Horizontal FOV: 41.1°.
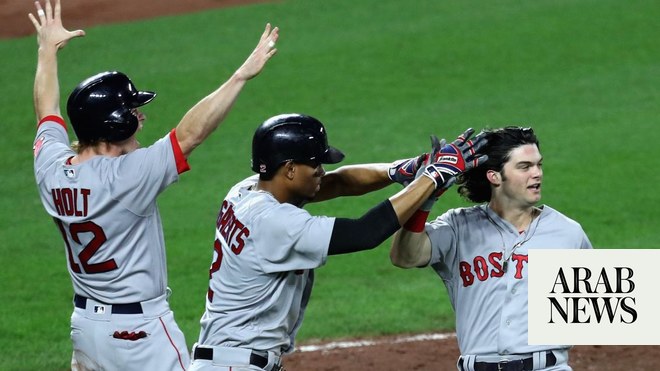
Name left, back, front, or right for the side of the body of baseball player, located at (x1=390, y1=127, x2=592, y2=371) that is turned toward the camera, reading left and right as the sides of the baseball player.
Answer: front

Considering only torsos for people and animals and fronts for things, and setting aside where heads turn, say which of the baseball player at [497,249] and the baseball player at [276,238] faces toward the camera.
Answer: the baseball player at [497,249]

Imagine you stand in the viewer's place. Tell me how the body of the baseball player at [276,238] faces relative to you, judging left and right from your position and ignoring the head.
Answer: facing to the right of the viewer

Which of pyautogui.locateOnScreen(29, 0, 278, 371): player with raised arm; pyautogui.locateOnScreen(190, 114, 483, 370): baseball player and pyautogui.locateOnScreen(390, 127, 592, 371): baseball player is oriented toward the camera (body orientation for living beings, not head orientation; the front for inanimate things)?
pyautogui.locateOnScreen(390, 127, 592, 371): baseball player

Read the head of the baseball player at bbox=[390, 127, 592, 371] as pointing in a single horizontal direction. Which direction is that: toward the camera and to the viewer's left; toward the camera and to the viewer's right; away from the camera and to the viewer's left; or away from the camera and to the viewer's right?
toward the camera and to the viewer's right

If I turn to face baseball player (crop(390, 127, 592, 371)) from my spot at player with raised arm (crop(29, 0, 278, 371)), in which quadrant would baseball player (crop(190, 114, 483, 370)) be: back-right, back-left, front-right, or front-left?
front-right

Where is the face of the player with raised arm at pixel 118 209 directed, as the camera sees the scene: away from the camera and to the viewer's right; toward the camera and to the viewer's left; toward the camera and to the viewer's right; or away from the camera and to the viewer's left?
away from the camera and to the viewer's right

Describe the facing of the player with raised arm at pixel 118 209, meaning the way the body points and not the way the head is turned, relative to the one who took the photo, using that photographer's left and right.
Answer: facing away from the viewer and to the right of the viewer

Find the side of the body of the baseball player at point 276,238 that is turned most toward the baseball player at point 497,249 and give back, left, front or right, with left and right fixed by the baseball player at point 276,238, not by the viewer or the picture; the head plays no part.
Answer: front

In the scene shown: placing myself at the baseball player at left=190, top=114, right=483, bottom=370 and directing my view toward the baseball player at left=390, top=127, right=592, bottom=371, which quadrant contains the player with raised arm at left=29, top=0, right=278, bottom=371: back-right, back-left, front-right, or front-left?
back-left

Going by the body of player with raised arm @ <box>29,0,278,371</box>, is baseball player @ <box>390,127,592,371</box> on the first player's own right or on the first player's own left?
on the first player's own right

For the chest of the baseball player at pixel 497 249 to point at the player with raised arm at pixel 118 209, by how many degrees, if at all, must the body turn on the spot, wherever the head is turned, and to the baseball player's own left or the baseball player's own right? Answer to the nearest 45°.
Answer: approximately 90° to the baseball player's own right
